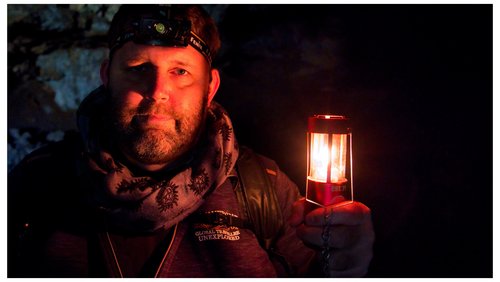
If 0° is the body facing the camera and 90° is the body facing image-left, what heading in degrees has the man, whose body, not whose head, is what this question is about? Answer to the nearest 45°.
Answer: approximately 0°
